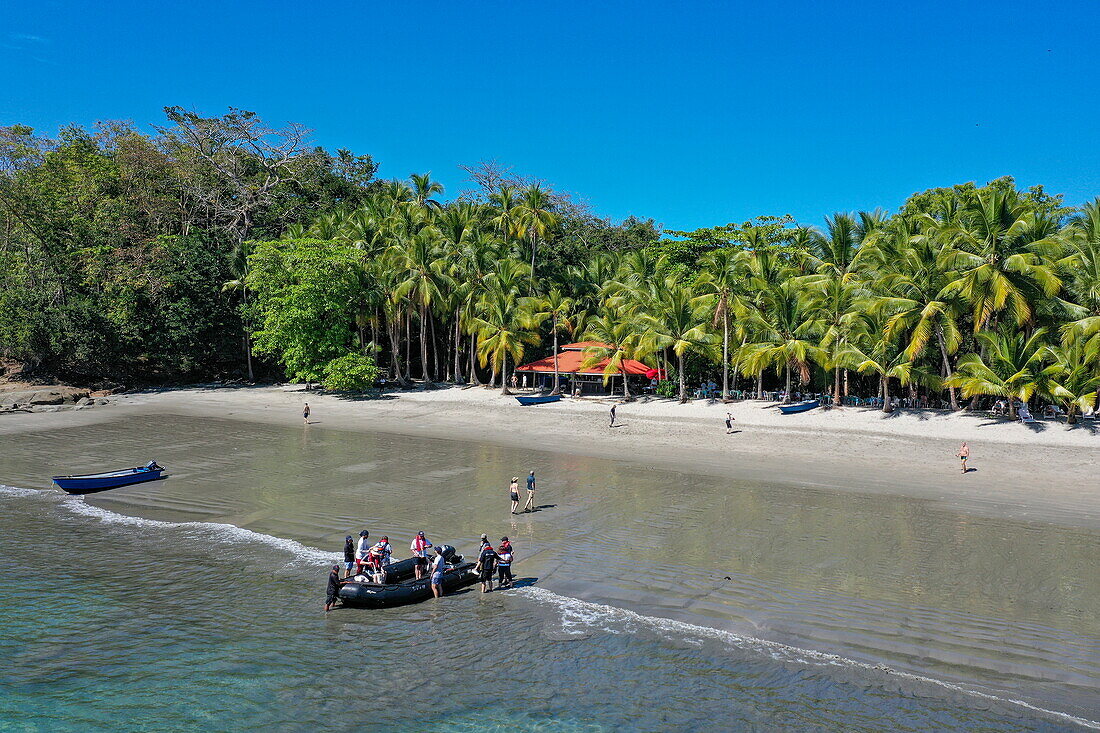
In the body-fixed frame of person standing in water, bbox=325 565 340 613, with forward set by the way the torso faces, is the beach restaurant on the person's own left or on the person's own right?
on the person's own left

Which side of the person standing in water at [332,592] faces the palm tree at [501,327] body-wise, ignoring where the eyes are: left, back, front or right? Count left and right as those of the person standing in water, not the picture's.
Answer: left

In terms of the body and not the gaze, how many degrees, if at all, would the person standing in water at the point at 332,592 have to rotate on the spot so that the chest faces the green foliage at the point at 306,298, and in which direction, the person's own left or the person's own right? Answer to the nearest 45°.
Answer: approximately 90° to the person's own left

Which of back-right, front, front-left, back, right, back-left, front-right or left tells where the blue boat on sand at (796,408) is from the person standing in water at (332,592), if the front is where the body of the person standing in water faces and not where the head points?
front-left

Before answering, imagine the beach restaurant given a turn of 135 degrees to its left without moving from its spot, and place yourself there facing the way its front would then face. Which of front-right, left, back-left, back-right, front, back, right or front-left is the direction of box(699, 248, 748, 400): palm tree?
right

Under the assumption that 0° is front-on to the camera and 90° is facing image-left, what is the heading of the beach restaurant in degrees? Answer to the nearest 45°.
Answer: approximately 0°

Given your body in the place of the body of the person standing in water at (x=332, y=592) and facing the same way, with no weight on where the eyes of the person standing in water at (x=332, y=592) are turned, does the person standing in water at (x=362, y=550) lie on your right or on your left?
on your left

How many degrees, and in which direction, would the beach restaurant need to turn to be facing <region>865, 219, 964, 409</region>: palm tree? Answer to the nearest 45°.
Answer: approximately 45° to its left

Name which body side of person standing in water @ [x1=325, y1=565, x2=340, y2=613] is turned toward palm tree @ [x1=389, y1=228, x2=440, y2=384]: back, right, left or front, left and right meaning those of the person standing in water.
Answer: left

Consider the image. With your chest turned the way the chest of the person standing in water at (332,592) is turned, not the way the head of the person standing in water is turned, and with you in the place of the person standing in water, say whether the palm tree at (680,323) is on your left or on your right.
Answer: on your left

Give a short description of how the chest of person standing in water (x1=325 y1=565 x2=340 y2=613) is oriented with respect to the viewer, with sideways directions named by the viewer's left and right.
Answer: facing to the right of the viewer

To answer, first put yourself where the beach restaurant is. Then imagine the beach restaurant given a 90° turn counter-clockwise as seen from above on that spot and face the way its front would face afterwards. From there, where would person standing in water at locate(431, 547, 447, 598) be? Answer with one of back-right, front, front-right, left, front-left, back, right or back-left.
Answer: right

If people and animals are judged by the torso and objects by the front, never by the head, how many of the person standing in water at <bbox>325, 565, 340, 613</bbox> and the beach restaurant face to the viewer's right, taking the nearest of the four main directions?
1

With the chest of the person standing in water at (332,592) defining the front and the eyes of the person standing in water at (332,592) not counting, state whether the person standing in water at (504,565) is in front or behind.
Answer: in front

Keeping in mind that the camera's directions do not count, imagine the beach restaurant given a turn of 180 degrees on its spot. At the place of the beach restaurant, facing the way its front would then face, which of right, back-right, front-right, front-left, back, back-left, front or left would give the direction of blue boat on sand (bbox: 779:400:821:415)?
back-right

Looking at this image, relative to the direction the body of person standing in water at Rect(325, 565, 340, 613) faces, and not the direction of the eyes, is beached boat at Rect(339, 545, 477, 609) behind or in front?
in front

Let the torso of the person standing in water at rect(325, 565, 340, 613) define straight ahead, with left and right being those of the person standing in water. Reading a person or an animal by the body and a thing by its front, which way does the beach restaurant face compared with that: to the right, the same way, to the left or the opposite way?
to the right
